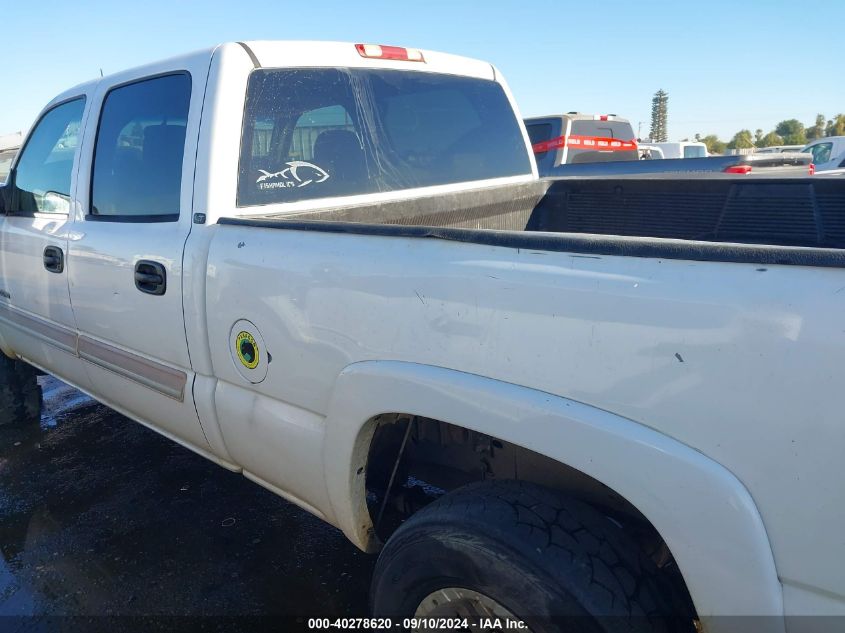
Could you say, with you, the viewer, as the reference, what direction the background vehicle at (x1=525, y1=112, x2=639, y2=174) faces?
facing away from the viewer and to the left of the viewer

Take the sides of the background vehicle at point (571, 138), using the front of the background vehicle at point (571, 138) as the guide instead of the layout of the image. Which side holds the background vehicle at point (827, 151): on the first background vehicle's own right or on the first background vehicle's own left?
on the first background vehicle's own right

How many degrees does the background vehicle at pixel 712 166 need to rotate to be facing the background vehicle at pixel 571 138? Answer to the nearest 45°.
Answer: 0° — it already faces it

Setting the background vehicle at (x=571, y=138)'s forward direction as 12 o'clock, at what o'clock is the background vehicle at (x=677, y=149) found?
the background vehicle at (x=677, y=149) is roughly at 2 o'clock from the background vehicle at (x=571, y=138).

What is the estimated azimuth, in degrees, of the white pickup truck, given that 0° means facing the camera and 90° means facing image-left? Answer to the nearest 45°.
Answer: approximately 135°

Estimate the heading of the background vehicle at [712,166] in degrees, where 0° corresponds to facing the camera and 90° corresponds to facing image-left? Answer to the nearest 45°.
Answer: approximately 135°

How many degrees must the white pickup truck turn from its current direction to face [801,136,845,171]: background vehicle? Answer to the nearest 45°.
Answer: approximately 90° to its right
